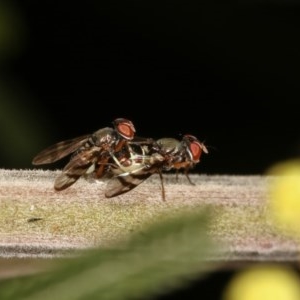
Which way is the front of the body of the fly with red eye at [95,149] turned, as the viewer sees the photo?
to the viewer's right

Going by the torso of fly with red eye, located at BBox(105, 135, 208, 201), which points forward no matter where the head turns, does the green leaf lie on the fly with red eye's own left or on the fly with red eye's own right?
on the fly with red eye's own right

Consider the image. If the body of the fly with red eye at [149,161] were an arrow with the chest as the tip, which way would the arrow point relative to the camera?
to the viewer's right

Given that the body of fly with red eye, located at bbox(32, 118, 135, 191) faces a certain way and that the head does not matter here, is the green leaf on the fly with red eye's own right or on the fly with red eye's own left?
on the fly with red eye's own right

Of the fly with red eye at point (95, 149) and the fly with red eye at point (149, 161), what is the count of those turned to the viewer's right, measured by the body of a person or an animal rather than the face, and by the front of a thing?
2

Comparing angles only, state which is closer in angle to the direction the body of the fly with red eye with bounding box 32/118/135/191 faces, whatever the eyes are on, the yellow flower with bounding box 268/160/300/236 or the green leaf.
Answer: the yellow flower
